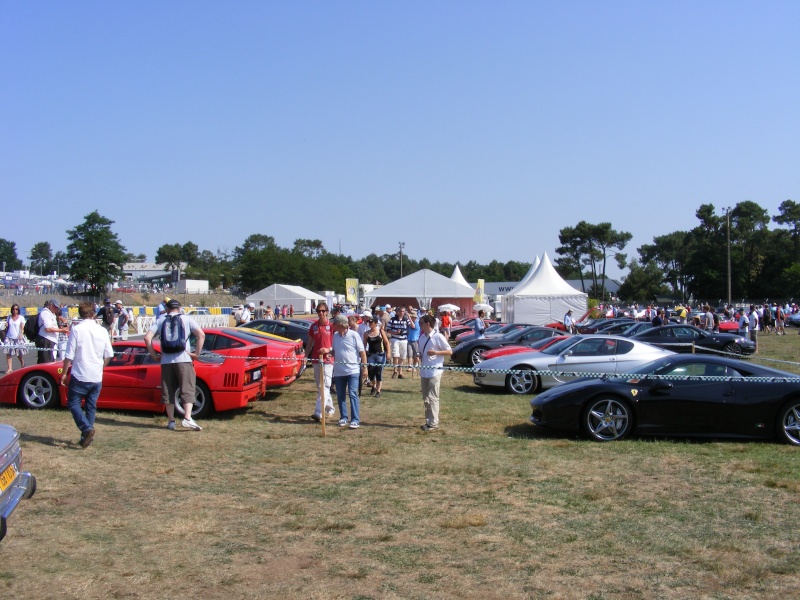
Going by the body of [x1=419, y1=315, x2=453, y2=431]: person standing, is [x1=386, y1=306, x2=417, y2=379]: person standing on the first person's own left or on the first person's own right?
on the first person's own right

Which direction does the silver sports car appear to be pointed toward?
to the viewer's left

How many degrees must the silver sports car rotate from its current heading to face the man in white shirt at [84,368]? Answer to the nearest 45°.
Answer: approximately 45° to its left

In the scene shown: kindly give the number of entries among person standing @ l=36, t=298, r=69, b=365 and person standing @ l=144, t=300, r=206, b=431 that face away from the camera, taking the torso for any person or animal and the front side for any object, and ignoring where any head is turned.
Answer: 1

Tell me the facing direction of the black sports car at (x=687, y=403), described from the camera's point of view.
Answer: facing to the left of the viewer

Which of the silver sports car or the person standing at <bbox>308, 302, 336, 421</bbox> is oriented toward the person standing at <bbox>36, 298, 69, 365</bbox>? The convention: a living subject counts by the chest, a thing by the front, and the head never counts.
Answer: the silver sports car

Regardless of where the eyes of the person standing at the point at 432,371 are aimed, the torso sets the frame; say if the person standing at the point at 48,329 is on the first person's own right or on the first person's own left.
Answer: on the first person's own right

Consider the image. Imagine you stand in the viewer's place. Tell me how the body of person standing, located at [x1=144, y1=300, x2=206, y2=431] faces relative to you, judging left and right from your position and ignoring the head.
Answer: facing away from the viewer

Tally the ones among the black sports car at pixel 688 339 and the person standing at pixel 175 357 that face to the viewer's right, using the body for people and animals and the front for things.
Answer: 1
